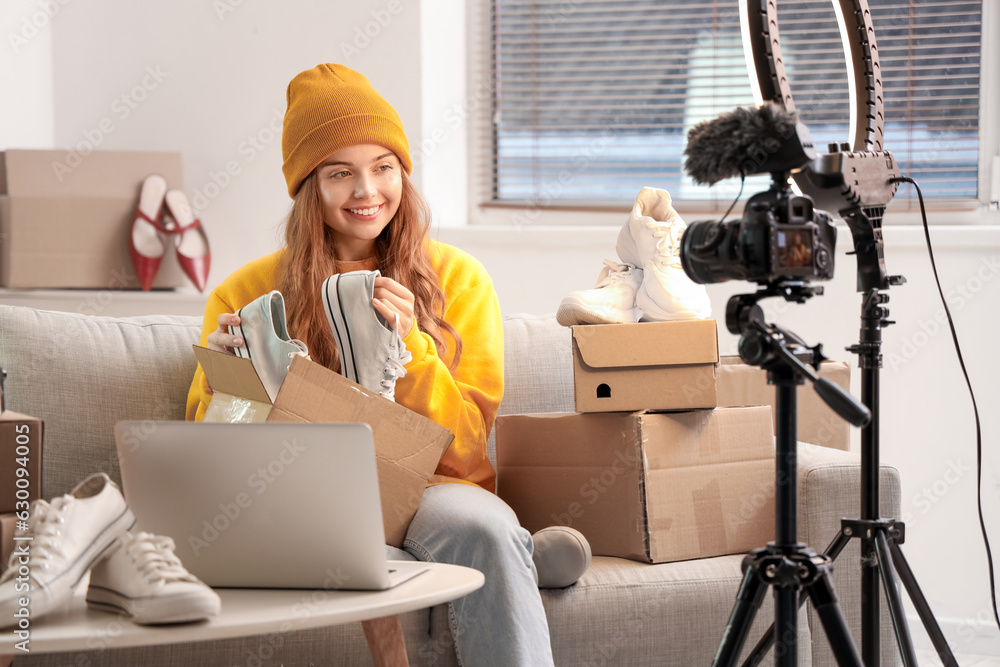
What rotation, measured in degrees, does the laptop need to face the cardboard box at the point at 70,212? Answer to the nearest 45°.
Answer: approximately 45° to its left

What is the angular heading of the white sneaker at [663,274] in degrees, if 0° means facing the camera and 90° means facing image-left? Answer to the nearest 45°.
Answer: approximately 315°

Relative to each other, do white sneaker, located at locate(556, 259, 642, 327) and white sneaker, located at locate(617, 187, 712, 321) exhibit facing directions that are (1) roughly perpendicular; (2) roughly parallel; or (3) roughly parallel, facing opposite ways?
roughly perpendicular

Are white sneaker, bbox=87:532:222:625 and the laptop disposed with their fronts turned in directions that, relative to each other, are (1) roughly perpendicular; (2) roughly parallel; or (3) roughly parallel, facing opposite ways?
roughly perpendicular

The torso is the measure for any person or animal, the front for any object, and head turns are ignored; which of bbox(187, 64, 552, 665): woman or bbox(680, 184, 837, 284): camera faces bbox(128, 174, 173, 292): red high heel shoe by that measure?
the camera

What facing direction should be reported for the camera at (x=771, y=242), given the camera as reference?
facing away from the viewer and to the left of the viewer

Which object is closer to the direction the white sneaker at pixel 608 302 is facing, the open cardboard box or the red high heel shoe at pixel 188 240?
the open cardboard box

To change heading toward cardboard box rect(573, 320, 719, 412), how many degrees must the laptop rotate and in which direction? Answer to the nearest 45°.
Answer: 0° — it already faces it
